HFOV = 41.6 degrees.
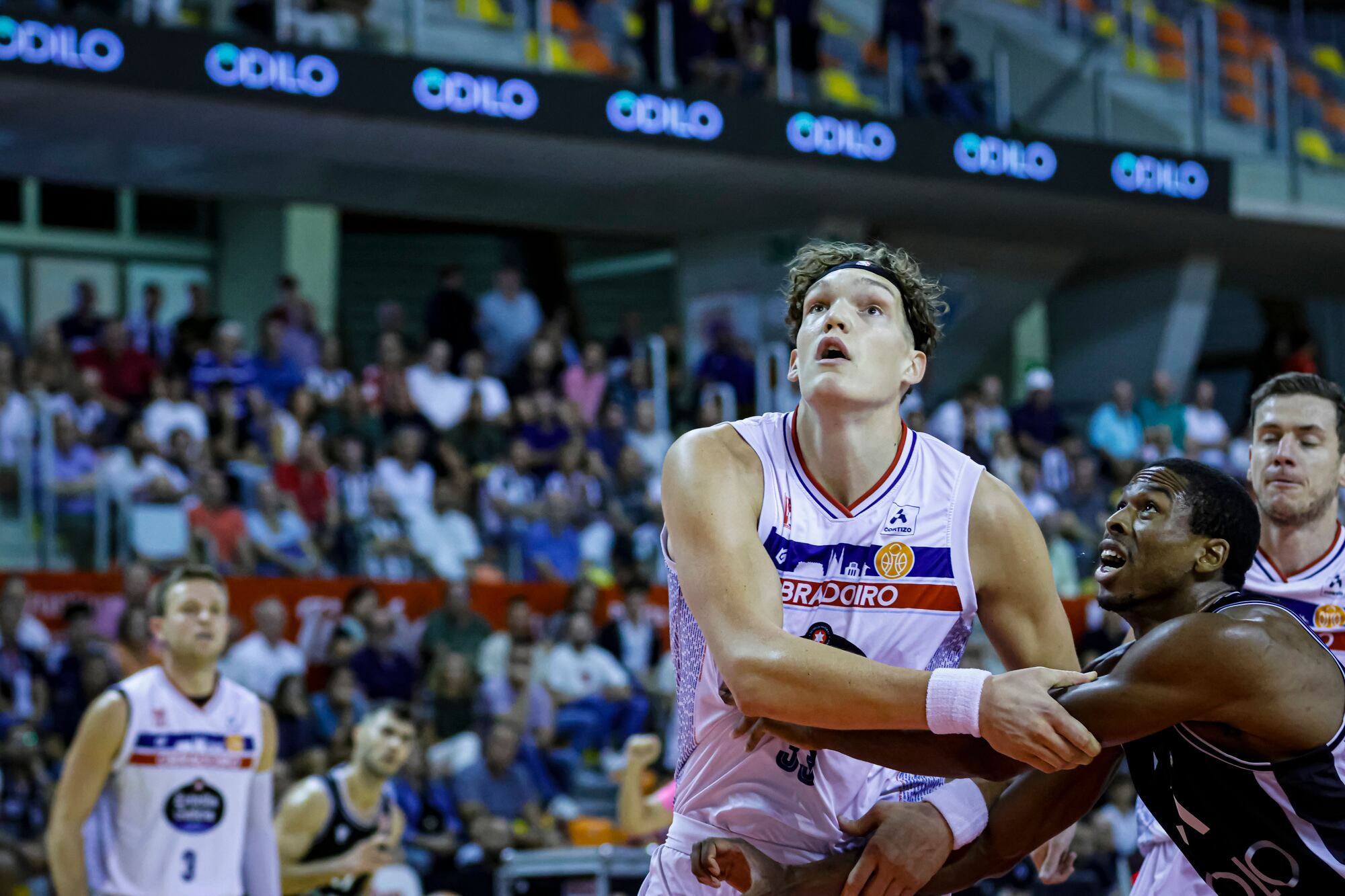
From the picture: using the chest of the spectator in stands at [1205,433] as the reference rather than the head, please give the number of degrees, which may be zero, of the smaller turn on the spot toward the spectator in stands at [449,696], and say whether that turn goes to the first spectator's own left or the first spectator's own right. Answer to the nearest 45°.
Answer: approximately 45° to the first spectator's own right

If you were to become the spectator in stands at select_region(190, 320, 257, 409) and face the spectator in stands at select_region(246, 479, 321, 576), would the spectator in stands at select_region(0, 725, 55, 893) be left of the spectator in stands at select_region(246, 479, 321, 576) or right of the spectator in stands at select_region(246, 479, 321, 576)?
right

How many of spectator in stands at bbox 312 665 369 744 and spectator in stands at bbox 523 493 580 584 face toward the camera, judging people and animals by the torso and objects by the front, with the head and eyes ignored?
2

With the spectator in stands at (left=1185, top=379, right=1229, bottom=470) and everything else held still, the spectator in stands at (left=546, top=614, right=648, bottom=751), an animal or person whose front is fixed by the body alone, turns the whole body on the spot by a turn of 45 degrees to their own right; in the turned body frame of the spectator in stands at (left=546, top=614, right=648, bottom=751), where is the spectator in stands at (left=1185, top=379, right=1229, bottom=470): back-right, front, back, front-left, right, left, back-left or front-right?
back

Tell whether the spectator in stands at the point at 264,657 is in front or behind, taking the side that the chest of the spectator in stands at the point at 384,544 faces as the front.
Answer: in front

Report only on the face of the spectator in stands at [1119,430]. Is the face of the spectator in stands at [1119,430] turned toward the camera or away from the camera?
toward the camera

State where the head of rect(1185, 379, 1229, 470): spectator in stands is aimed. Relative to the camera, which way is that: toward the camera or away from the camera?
toward the camera

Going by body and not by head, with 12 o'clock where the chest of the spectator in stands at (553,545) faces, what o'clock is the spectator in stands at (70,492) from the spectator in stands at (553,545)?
the spectator in stands at (70,492) is roughly at 2 o'clock from the spectator in stands at (553,545).

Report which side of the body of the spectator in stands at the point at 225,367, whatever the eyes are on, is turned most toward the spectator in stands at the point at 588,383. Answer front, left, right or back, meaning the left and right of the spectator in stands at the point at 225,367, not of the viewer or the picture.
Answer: left

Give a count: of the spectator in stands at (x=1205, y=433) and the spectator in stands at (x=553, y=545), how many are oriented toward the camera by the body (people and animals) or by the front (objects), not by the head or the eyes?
2

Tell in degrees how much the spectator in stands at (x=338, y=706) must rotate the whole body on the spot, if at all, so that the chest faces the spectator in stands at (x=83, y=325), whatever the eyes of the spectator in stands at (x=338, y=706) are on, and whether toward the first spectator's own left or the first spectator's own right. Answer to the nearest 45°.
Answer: approximately 135° to the first spectator's own right

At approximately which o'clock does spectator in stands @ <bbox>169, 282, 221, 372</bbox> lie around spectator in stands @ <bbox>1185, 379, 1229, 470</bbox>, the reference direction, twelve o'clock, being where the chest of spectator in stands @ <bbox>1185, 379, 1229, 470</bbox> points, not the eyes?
spectator in stands @ <bbox>169, 282, 221, 372</bbox> is roughly at 2 o'clock from spectator in stands @ <bbox>1185, 379, 1229, 470</bbox>.

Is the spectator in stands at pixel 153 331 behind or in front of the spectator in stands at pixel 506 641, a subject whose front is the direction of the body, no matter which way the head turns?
behind

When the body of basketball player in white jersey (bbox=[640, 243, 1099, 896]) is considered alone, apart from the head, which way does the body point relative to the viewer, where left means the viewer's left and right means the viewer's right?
facing the viewer

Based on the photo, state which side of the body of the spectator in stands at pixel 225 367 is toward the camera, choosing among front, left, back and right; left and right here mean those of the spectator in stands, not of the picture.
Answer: front

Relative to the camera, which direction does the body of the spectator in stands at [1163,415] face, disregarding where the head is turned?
toward the camera

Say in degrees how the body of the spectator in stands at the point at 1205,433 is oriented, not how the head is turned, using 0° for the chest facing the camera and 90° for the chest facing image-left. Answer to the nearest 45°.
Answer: approximately 0°

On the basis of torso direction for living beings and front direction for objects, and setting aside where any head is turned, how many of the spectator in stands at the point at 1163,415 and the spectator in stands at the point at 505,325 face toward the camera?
2

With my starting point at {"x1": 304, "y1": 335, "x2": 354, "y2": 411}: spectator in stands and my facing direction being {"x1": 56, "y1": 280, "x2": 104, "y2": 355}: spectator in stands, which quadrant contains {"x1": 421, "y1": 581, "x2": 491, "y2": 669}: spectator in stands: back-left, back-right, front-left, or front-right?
back-left

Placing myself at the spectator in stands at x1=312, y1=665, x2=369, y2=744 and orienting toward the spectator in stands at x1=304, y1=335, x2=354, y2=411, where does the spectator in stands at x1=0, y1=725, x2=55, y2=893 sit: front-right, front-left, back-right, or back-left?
back-left

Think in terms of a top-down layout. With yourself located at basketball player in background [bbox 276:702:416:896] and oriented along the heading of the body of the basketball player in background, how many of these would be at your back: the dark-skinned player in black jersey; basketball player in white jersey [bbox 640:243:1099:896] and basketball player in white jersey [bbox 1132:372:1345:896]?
0
